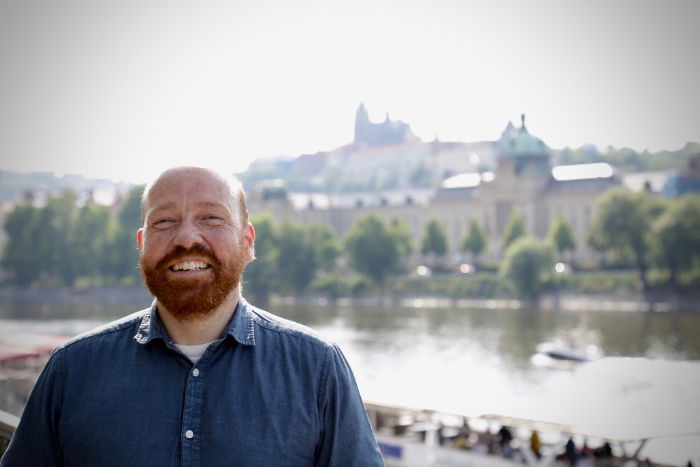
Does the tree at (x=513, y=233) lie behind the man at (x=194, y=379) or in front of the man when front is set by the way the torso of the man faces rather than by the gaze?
behind

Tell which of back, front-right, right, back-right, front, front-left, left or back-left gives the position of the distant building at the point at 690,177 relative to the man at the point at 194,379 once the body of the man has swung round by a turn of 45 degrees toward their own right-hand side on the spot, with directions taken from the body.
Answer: back

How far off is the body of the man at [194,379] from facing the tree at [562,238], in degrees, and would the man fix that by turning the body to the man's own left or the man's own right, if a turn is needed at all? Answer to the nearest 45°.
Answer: approximately 135° to the man's own left

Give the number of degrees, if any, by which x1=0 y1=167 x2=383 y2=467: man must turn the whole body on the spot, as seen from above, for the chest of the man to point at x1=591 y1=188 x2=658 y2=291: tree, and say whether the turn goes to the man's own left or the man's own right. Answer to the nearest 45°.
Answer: approximately 135° to the man's own left

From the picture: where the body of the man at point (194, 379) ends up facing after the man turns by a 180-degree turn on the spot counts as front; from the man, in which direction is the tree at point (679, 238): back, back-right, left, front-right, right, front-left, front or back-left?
front-right

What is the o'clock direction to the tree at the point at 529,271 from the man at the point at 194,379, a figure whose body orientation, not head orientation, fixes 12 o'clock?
The tree is roughly at 7 o'clock from the man.
